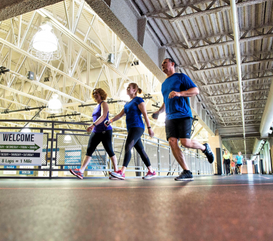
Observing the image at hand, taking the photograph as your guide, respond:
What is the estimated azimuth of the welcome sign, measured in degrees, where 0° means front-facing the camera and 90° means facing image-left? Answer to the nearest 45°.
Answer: approximately 0°

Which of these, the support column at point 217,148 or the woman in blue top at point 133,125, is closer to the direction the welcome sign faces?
the woman in blue top

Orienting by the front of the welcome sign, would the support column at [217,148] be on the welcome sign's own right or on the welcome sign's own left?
on the welcome sign's own left

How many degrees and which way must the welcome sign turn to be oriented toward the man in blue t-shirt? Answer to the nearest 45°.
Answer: approximately 45° to its left

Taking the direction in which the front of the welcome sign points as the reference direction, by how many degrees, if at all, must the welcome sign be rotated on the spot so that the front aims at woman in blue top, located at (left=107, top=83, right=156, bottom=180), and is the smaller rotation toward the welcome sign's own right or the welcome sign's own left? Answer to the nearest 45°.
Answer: approximately 45° to the welcome sign's own left
